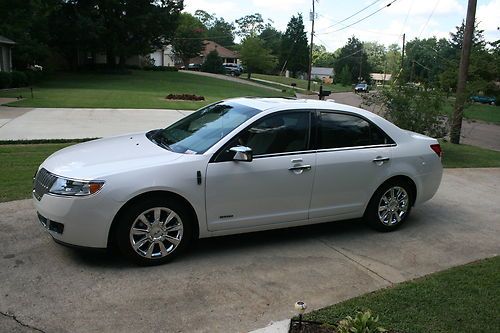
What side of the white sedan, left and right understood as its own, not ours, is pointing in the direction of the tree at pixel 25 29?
right

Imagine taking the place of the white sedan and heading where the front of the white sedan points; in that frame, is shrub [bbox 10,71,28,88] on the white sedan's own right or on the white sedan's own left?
on the white sedan's own right

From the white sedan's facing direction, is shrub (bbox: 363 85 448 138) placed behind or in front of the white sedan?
behind

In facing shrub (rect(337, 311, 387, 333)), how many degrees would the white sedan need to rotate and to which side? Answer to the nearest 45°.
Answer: approximately 90° to its left

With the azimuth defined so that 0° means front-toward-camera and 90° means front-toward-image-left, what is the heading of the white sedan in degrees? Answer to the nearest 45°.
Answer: approximately 45°

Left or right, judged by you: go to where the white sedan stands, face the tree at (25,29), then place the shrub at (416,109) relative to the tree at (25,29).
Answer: right

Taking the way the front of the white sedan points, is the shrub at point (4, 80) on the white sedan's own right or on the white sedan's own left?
on the white sedan's own right

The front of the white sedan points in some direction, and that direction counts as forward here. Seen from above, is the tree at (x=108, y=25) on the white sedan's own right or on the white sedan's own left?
on the white sedan's own right
